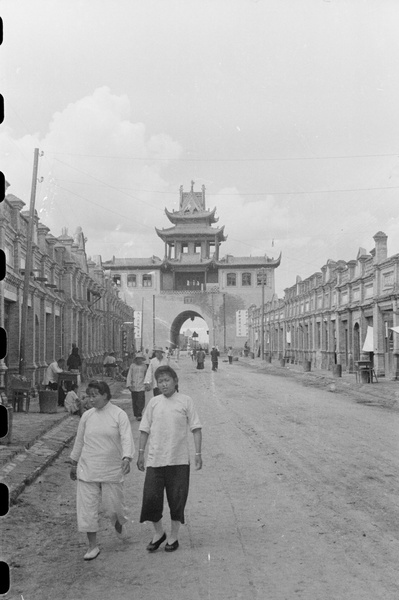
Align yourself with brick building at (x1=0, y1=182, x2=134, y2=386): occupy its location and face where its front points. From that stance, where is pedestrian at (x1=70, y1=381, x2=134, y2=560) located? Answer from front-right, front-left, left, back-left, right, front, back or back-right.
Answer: right

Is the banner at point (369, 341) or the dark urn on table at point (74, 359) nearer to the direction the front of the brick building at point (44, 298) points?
the banner

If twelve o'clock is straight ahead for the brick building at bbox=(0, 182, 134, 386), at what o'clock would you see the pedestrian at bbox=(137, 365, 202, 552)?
The pedestrian is roughly at 3 o'clock from the brick building.

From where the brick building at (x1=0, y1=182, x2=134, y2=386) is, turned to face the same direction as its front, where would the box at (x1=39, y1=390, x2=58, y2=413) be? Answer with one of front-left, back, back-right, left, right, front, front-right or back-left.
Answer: right

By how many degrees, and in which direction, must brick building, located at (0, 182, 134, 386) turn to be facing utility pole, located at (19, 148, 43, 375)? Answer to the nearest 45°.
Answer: approximately 90° to its right

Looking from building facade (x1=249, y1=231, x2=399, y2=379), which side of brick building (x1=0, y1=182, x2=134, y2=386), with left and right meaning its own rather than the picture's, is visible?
front

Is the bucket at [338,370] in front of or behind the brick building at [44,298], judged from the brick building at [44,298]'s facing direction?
in front

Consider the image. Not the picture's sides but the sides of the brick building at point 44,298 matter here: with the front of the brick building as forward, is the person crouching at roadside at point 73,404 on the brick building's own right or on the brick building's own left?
on the brick building's own right

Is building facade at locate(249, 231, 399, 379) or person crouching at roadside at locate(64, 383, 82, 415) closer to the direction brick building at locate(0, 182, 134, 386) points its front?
the building facade

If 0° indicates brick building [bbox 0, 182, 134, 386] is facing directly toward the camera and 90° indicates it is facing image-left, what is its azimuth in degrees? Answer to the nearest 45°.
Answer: approximately 270°
